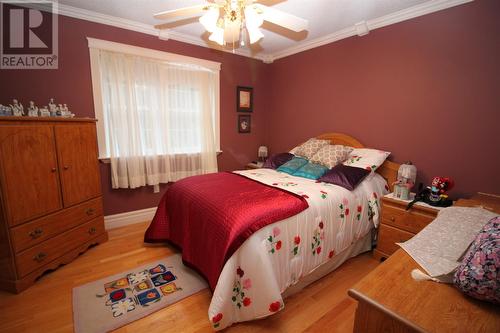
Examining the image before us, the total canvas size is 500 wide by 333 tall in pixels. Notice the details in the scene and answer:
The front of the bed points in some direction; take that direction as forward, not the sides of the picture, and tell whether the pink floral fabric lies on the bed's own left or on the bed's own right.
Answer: on the bed's own left

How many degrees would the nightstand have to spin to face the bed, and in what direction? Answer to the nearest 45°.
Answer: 0° — it already faces it

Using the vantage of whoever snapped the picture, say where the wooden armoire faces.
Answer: facing the viewer and to the right of the viewer

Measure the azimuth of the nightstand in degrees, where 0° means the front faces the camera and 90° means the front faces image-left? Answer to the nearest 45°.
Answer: approximately 45°

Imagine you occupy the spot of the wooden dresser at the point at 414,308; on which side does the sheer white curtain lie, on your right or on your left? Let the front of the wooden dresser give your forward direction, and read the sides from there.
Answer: on your right

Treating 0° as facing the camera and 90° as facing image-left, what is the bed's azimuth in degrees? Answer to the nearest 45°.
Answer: approximately 45°

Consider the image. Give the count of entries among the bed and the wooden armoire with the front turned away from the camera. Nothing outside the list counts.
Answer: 0

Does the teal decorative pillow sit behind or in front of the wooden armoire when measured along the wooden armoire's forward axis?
in front

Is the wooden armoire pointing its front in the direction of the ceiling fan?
yes
